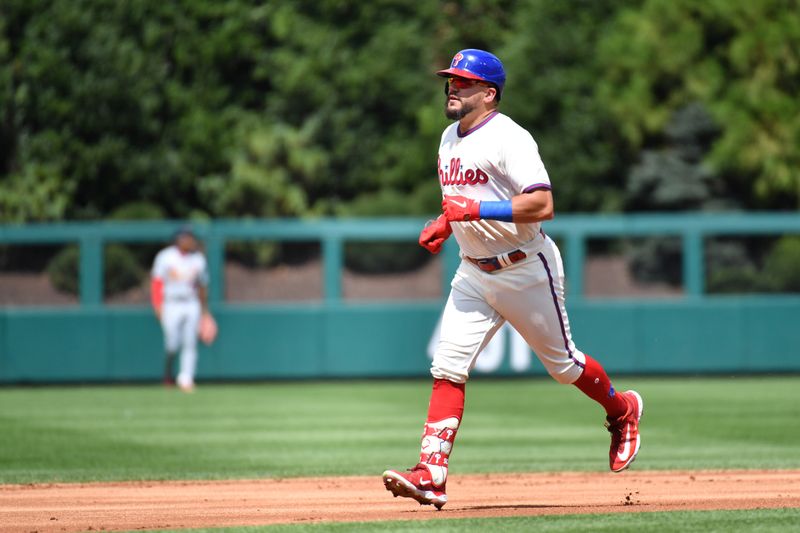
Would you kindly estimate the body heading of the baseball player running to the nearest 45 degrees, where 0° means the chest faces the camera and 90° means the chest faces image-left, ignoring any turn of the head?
approximately 45°

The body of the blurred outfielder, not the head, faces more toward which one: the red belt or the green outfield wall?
the red belt

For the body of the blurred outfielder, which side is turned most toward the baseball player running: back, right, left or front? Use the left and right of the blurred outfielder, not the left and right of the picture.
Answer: front

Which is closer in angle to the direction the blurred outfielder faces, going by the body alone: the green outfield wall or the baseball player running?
the baseball player running

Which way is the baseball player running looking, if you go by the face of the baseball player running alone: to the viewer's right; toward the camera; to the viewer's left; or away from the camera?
to the viewer's left

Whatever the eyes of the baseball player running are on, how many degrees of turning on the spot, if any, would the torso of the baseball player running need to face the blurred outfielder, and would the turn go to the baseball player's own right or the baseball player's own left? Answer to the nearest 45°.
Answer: approximately 135° to the baseball player's own right

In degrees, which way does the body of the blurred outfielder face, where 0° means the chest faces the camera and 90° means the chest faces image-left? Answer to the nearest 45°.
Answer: approximately 0°

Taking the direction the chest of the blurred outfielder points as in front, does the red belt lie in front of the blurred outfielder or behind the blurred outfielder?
in front

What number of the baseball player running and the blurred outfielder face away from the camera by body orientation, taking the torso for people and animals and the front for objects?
0

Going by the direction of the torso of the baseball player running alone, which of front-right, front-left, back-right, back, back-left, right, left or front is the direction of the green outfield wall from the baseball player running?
back-right
